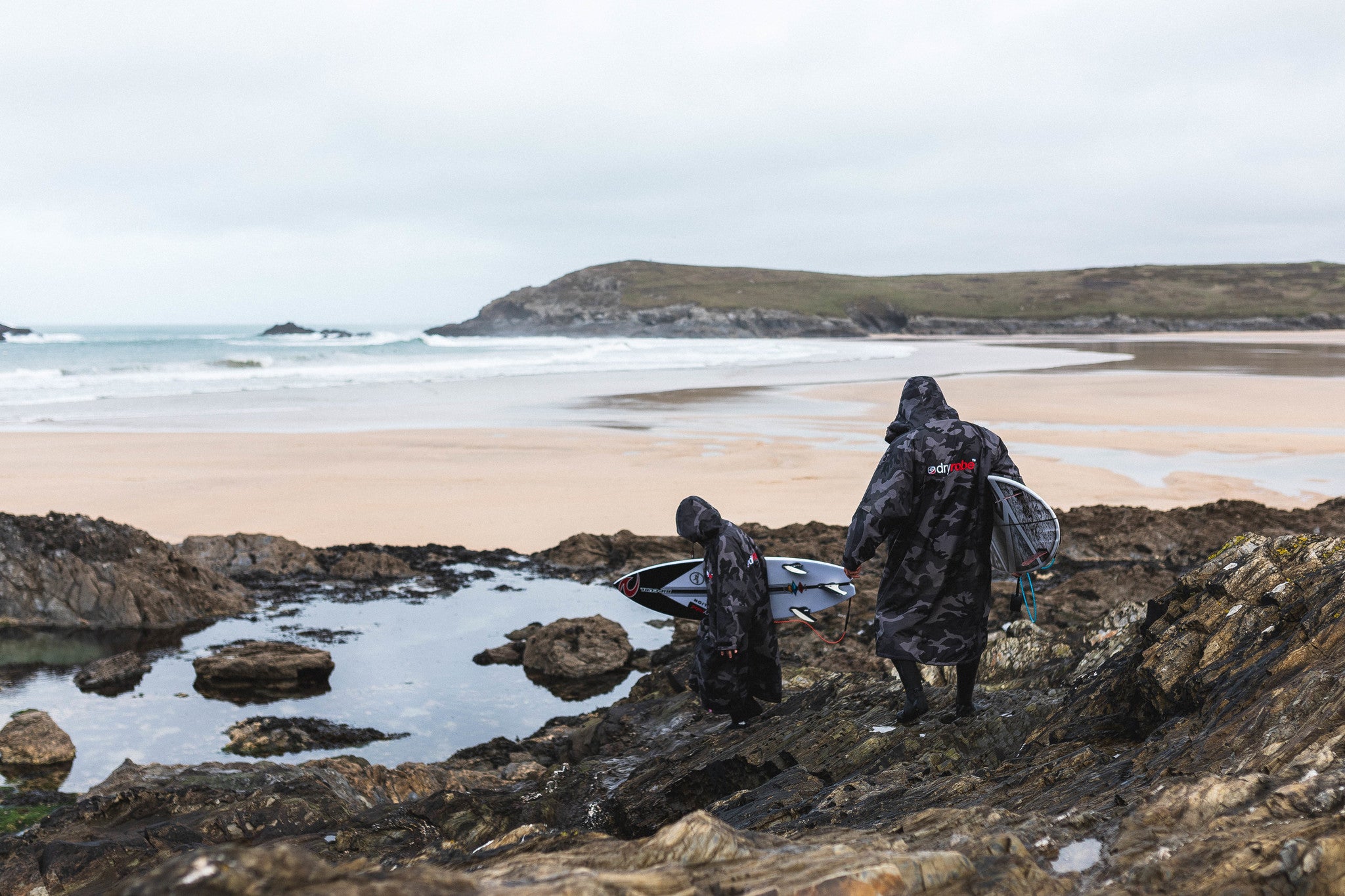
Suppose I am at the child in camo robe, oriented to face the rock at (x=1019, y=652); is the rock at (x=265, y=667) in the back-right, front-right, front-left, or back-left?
back-left

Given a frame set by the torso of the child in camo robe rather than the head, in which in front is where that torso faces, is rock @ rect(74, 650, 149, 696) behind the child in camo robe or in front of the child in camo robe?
in front

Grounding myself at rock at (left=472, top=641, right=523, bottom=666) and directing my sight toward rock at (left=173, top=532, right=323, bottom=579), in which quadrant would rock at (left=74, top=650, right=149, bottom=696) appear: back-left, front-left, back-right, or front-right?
front-left

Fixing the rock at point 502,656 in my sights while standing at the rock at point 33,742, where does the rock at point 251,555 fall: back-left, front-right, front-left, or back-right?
front-left
